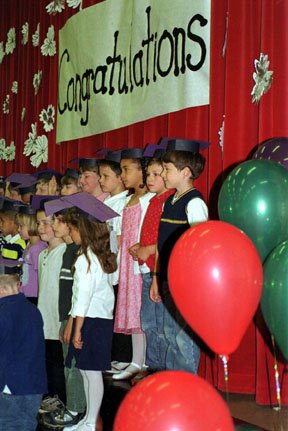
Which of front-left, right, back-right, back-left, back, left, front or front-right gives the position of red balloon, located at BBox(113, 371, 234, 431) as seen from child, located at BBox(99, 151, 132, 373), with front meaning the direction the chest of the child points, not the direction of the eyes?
front-left

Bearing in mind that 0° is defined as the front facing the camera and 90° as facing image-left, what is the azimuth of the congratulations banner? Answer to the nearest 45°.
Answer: approximately 45°

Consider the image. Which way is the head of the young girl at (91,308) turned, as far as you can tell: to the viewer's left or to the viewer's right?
to the viewer's left

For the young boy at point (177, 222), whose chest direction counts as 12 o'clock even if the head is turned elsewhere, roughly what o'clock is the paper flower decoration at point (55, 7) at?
The paper flower decoration is roughly at 4 o'clock from the young boy.

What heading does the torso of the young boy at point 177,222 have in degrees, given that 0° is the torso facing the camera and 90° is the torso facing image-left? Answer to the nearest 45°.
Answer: approximately 45°

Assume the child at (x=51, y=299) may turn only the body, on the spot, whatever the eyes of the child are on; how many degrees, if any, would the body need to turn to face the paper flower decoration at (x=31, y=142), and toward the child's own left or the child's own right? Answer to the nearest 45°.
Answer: approximately 135° to the child's own right

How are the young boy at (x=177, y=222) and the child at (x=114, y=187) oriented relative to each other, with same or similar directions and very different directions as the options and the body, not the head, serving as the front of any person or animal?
same or similar directions

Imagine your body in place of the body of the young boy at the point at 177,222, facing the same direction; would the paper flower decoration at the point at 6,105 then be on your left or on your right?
on your right

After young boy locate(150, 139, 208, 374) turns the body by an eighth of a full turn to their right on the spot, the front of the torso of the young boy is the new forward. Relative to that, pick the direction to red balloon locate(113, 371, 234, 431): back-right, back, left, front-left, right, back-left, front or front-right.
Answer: left

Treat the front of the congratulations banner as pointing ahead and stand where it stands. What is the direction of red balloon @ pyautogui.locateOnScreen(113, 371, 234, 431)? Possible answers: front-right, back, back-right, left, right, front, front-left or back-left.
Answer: front-left

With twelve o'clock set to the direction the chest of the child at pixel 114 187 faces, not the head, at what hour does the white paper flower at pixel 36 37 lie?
The white paper flower is roughly at 4 o'clock from the child.

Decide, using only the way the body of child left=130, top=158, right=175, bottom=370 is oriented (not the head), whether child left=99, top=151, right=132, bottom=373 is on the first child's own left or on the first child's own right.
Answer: on the first child's own right

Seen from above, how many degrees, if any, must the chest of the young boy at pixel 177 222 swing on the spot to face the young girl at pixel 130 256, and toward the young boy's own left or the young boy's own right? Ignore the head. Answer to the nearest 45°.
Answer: approximately 135° to the young boy's own right

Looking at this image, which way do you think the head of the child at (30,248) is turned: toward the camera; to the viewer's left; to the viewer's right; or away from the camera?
to the viewer's left

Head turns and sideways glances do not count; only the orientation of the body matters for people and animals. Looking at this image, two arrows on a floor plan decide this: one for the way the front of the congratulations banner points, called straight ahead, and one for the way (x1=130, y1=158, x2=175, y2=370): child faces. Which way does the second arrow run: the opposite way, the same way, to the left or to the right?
the same way
